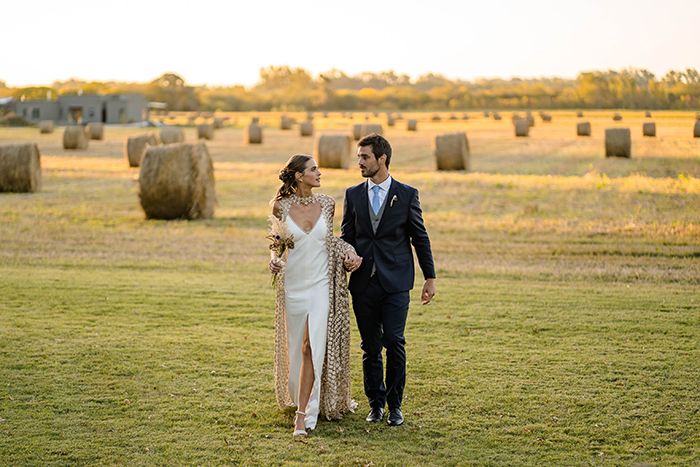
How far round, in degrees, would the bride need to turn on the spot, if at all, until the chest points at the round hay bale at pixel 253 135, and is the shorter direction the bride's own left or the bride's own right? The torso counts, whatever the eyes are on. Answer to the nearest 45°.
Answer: approximately 180°

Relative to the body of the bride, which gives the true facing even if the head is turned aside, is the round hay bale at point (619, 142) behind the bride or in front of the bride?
behind

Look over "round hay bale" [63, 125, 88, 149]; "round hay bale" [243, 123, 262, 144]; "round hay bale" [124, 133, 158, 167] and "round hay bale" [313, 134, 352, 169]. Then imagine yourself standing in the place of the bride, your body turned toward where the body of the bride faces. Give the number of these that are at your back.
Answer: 4

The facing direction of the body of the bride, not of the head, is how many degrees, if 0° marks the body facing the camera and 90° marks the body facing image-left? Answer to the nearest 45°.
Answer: approximately 0°

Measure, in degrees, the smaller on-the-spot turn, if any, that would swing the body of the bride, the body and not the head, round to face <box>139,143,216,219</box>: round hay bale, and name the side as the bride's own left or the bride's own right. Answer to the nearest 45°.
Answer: approximately 180°

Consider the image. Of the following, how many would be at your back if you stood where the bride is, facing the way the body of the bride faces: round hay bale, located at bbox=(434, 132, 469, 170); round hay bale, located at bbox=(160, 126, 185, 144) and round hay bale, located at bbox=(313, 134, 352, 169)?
3

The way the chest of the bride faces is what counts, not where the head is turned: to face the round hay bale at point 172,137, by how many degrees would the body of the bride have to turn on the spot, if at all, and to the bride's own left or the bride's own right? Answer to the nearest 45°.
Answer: approximately 180°

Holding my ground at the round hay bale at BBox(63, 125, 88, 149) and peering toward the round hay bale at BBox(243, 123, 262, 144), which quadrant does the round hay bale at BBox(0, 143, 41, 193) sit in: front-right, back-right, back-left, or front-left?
back-right

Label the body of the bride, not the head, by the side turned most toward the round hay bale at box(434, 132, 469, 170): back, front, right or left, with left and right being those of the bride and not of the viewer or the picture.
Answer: back

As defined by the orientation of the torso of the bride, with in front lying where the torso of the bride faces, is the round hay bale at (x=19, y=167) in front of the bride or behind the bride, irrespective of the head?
behind

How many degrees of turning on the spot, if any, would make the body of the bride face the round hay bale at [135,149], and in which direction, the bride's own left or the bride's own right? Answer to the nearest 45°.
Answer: approximately 180°

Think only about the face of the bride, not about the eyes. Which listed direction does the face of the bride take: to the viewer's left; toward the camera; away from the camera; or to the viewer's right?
to the viewer's right

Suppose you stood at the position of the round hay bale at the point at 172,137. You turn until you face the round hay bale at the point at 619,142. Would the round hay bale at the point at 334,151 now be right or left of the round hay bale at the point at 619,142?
right

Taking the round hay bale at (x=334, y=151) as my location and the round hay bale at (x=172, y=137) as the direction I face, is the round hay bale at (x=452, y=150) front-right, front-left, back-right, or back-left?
back-right
